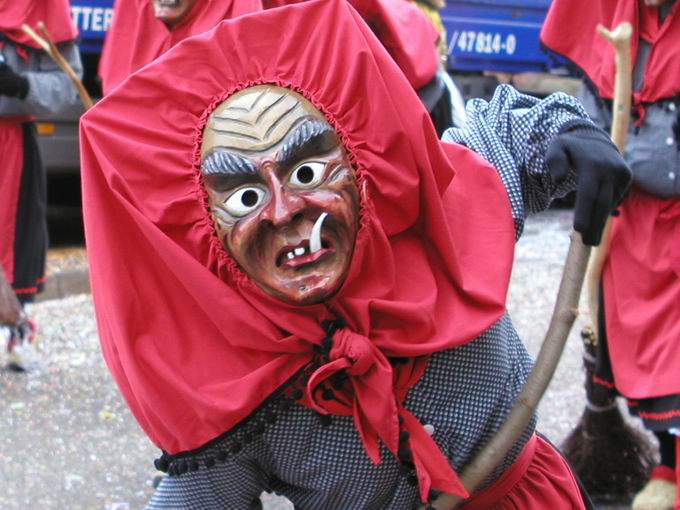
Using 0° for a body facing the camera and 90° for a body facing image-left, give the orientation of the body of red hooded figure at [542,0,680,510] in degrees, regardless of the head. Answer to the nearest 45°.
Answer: approximately 0°

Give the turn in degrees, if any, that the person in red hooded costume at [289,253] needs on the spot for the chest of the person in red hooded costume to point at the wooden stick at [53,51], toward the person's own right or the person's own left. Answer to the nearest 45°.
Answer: approximately 135° to the person's own right

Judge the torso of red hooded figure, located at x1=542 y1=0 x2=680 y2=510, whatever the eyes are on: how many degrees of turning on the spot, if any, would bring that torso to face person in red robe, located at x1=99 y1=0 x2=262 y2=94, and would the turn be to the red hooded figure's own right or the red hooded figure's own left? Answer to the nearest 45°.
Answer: approximately 90° to the red hooded figure's own right

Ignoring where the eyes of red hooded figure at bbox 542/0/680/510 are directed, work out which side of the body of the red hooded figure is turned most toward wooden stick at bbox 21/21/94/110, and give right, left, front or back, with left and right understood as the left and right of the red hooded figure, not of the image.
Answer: right

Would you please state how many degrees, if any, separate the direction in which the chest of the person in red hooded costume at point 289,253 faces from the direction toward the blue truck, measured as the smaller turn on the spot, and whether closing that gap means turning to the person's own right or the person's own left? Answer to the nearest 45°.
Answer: approximately 180°

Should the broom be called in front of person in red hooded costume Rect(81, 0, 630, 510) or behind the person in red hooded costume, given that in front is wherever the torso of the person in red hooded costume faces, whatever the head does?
behind

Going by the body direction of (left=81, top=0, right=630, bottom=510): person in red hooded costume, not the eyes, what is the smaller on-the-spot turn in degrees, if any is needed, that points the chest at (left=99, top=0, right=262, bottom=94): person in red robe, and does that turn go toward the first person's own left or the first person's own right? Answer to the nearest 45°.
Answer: approximately 180°
